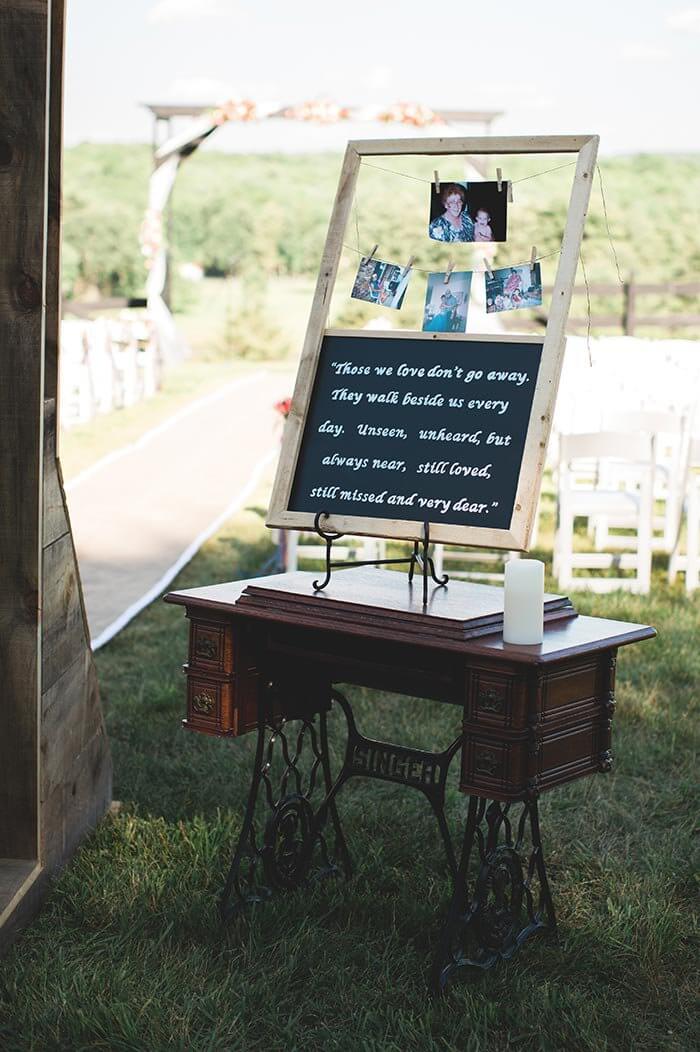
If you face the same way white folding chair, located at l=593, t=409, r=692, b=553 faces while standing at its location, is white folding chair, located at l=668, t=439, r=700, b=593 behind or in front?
behind

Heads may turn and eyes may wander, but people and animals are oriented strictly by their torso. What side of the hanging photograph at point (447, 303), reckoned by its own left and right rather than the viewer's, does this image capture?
front

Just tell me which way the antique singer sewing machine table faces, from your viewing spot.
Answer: facing the viewer and to the left of the viewer

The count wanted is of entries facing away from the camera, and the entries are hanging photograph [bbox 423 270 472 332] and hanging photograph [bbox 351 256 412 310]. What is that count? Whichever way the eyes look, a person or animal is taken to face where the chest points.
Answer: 0

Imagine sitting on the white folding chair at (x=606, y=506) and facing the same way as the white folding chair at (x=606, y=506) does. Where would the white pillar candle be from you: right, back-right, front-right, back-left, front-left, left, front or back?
back

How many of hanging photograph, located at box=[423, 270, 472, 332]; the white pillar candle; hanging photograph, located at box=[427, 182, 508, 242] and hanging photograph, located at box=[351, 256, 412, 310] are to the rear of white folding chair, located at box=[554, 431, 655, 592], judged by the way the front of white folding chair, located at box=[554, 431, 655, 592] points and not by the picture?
4

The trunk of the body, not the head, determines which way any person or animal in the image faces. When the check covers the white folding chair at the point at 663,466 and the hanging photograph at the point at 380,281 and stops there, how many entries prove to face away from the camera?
1

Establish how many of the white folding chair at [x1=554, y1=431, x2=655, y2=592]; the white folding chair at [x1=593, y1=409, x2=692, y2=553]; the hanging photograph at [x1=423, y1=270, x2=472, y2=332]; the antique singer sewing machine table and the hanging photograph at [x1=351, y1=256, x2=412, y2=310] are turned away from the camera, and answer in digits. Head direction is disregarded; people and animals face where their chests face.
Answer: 2

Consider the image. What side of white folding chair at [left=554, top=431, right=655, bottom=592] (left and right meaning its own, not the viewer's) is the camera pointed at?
back

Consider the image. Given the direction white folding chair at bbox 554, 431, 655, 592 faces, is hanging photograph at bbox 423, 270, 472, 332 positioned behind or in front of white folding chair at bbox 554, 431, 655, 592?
behind

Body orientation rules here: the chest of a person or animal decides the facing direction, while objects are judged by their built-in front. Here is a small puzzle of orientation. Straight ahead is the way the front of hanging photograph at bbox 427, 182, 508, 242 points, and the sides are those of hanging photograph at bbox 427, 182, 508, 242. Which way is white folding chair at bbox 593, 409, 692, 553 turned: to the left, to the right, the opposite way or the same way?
the opposite way

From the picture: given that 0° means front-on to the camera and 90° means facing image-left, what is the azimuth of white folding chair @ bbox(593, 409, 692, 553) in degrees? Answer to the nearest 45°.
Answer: approximately 180°

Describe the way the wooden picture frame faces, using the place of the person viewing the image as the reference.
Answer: facing the viewer

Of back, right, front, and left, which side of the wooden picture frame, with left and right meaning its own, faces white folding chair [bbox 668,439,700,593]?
back
